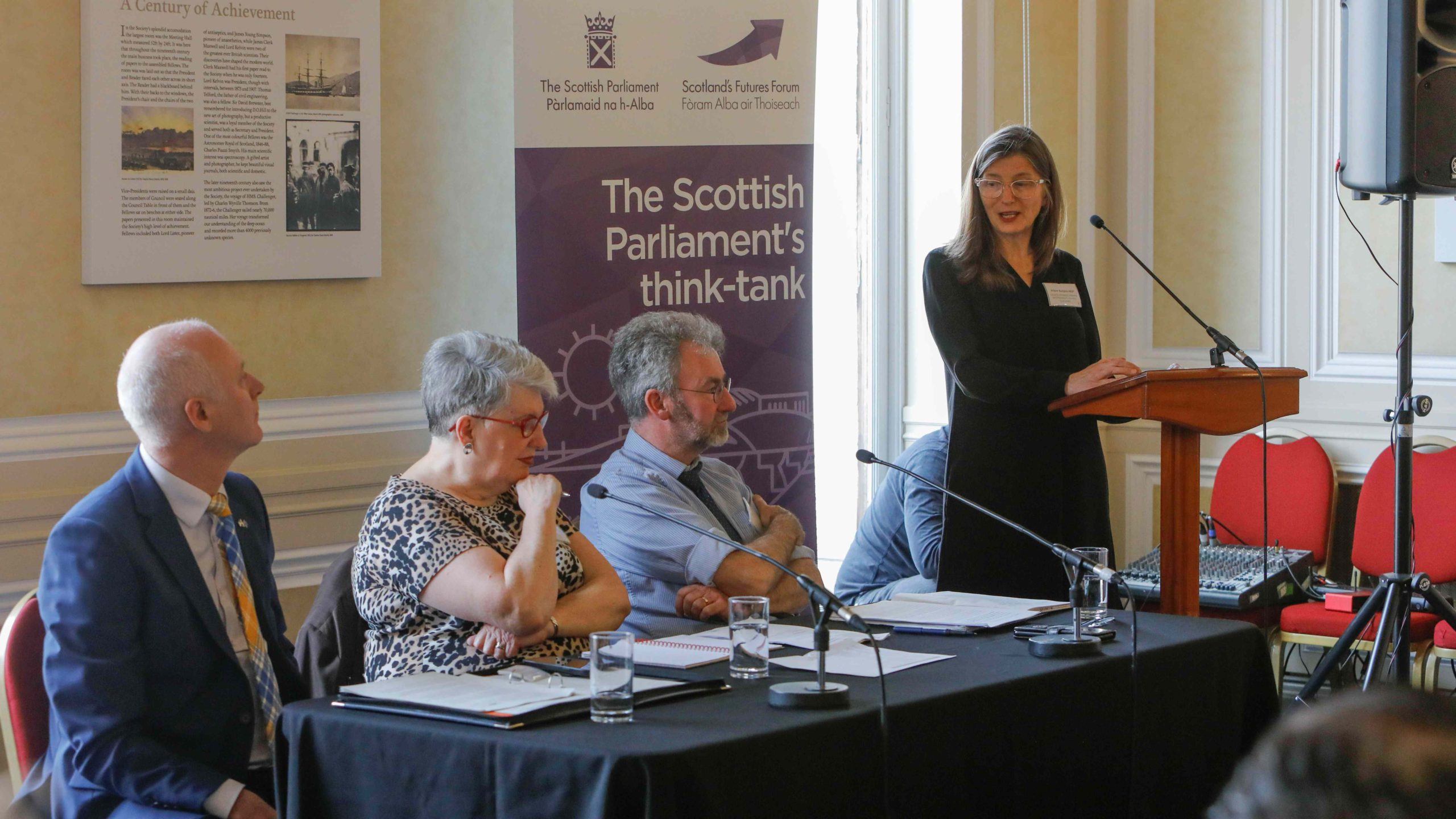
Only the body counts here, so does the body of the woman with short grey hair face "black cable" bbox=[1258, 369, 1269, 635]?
no

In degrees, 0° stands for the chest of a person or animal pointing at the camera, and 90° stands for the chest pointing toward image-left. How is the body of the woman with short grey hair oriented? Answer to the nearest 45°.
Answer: approximately 315°

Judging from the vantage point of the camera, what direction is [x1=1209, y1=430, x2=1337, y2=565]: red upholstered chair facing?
facing the viewer and to the left of the viewer

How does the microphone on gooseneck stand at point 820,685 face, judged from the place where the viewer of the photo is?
facing to the left of the viewer

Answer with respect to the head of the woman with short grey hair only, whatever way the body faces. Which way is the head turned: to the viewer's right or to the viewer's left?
to the viewer's right

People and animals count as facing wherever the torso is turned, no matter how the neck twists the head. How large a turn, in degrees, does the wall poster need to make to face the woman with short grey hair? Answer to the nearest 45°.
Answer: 0° — it already faces them

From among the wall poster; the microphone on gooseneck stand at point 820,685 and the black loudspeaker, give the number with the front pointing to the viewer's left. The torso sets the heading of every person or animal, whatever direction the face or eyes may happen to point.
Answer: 1

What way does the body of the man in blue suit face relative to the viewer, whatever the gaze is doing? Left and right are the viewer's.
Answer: facing the viewer and to the right of the viewer

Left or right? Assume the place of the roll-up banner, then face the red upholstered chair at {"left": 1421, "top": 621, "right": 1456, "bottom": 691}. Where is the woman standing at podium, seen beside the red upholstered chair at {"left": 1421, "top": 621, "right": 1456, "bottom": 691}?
right

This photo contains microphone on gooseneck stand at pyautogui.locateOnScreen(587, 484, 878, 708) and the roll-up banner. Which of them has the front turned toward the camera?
the roll-up banner

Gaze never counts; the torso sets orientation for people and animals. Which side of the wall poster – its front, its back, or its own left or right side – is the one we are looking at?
front

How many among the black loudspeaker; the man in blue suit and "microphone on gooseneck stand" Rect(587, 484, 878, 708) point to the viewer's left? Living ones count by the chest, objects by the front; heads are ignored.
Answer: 1

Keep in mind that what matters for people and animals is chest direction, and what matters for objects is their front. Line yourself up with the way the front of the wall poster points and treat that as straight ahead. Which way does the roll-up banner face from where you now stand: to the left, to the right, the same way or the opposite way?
the same way

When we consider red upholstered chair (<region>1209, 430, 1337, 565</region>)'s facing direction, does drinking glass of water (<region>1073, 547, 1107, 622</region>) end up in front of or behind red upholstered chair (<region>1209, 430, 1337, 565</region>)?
in front

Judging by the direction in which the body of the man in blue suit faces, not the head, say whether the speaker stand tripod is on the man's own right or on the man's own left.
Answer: on the man's own left

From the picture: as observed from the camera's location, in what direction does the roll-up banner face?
facing the viewer
